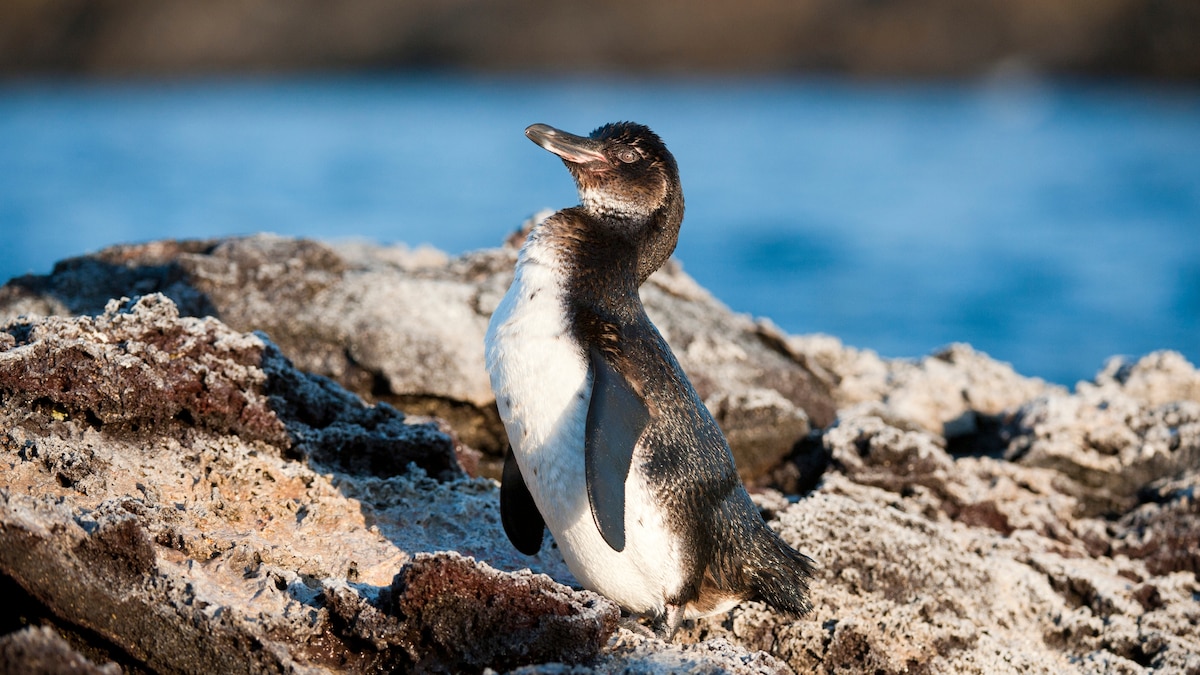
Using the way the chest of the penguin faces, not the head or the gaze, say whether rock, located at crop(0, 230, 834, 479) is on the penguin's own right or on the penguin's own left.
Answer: on the penguin's own right

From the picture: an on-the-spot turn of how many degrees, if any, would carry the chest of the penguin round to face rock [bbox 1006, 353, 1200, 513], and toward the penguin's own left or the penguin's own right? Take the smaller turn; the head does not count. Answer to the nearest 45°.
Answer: approximately 135° to the penguin's own right

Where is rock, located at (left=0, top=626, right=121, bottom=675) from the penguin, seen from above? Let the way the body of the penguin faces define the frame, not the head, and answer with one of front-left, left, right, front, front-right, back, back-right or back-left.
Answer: front-left

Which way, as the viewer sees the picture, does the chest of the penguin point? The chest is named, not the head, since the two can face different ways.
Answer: to the viewer's left

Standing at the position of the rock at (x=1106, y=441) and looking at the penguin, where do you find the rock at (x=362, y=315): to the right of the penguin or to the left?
right
